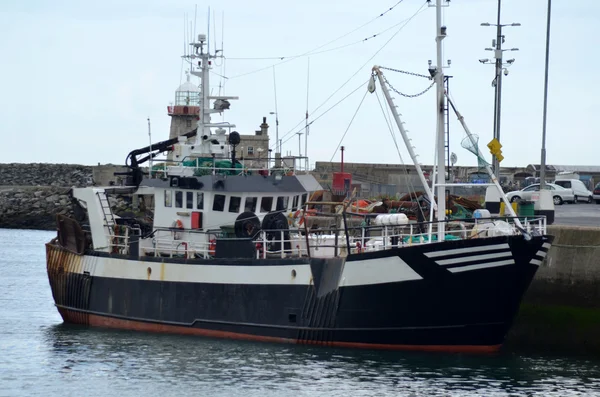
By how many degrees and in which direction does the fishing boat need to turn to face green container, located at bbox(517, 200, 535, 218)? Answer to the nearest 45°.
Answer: approximately 45° to its left

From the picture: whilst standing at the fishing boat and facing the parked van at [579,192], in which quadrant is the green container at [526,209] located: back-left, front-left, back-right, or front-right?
front-right

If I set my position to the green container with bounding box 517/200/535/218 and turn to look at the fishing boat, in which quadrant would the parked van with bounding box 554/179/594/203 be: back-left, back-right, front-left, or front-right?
back-right

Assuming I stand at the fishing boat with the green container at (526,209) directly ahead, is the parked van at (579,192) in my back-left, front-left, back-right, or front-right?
front-left

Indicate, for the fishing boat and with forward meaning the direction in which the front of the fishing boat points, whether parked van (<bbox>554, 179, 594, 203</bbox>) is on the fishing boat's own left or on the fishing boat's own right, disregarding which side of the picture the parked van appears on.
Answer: on the fishing boat's own left

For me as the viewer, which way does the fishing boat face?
facing the viewer and to the right of the viewer
